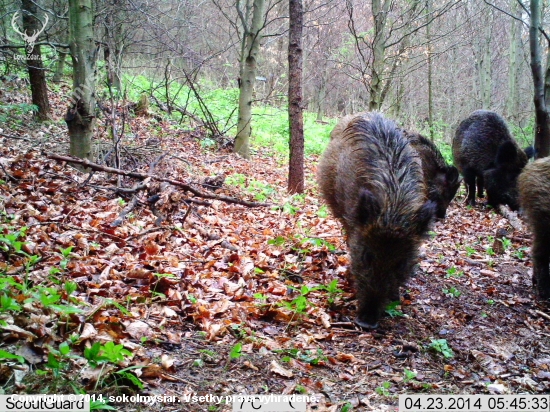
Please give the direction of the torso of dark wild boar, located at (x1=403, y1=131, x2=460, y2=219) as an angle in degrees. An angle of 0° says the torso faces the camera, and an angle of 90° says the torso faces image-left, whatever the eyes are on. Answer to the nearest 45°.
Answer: approximately 315°

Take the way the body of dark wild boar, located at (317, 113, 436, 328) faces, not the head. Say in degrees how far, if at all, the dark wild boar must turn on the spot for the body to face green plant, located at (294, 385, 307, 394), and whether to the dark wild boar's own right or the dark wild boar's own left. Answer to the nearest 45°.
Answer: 0° — it already faces it

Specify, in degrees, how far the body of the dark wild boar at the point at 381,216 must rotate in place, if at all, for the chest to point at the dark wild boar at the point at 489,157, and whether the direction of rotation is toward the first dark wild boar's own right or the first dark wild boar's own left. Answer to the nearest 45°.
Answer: approximately 180°

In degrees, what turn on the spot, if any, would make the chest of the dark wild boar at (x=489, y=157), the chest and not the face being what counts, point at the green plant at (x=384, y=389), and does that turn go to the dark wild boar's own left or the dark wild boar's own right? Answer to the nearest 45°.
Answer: approximately 45° to the dark wild boar's own right
